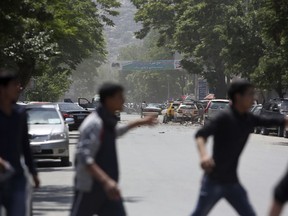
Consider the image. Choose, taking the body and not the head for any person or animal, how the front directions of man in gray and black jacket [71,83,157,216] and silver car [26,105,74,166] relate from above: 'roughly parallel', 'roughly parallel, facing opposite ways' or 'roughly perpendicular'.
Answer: roughly perpendicular

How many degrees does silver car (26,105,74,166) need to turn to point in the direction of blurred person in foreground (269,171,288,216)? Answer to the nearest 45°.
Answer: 0° — it already faces them

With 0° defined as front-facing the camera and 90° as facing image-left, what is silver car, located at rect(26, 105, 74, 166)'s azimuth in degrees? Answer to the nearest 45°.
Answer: approximately 0°

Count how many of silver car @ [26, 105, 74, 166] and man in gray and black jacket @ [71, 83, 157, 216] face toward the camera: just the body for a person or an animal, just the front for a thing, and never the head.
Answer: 1
